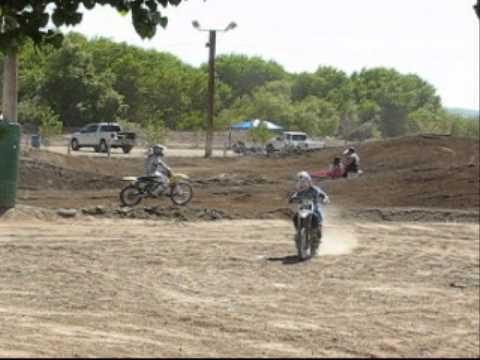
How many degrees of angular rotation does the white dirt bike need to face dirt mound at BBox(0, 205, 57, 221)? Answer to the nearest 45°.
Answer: approximately 135° to its right

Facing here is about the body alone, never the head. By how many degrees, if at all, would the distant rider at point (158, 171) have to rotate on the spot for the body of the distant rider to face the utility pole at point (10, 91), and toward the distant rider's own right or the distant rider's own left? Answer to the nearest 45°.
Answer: approximately 180°

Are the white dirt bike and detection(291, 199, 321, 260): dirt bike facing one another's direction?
no

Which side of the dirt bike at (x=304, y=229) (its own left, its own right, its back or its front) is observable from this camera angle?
front

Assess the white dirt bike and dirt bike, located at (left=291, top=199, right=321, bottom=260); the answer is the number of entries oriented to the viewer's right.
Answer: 1

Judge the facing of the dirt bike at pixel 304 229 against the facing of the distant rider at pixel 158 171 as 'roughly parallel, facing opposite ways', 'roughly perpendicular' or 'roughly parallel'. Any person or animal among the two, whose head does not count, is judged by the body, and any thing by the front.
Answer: roughly perpendicular

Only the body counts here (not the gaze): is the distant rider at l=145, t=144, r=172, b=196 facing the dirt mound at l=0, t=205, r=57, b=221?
no

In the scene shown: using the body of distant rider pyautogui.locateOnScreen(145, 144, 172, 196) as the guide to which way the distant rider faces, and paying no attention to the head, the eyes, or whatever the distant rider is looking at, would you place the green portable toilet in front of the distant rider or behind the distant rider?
behind

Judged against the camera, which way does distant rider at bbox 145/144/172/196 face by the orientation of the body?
to the viewer's right

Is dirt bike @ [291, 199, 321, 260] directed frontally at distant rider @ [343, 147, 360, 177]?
no

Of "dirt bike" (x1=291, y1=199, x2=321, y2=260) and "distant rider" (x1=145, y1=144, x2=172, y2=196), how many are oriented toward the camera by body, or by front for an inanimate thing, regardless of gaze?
1
